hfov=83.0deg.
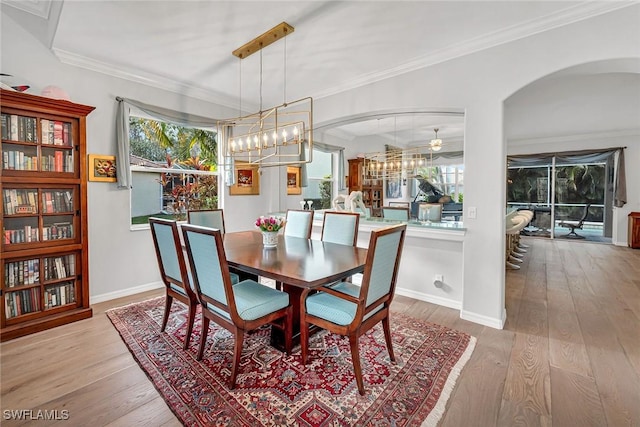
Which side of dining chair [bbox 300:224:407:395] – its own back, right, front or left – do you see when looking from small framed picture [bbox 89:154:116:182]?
front

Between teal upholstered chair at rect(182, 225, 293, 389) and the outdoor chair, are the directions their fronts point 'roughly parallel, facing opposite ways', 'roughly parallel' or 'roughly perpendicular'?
roughly perpendicular

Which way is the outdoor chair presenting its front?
to the viewer's left

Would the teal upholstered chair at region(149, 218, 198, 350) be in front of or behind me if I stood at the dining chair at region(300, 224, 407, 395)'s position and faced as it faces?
in front

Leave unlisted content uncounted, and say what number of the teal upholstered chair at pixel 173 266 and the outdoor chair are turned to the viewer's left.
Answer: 1

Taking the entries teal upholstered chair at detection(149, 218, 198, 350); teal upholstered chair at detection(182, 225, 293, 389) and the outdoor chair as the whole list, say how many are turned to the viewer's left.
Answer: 1

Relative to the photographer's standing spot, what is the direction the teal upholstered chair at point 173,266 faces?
facing away from the viewer and to the right of the viewer

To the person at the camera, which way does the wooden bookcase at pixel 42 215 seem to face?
facing the viewer and to the right of the viewer

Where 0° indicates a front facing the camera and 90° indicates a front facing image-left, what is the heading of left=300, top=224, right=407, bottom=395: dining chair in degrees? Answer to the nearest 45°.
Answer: approximately 135°

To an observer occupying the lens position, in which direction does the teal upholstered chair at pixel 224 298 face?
facing away from the viewer and to the right of the viewer

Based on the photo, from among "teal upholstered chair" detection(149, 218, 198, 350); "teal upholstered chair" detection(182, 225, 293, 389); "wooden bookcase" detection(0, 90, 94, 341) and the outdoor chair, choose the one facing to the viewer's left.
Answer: the outdoor chair

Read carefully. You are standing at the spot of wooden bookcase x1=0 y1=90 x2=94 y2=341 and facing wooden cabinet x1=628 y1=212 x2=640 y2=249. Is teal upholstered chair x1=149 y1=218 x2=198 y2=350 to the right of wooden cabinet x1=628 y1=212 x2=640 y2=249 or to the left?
right

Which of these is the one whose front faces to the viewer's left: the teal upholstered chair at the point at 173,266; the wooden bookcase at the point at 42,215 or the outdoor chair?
the outdoor chair

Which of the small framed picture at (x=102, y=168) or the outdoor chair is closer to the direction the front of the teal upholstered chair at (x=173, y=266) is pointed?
the outdoor chair
